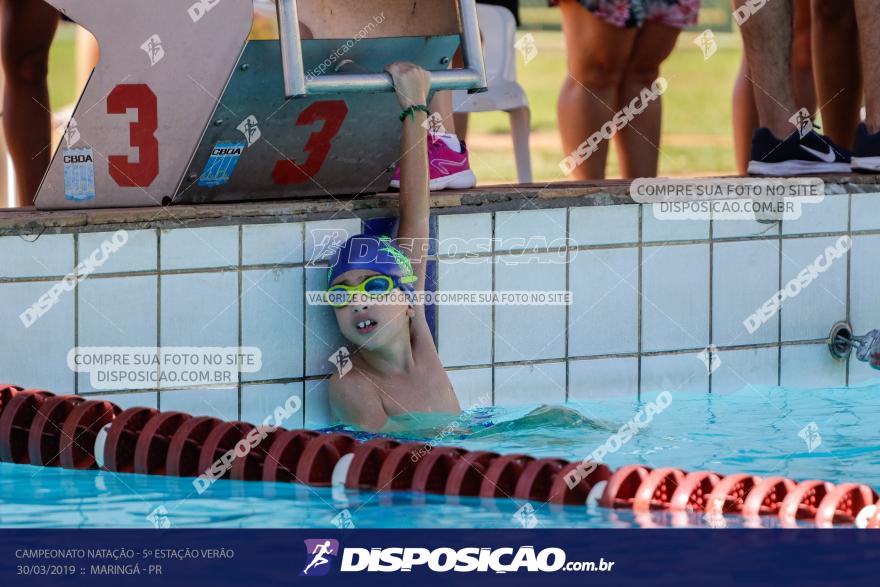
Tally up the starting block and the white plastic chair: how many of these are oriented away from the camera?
0

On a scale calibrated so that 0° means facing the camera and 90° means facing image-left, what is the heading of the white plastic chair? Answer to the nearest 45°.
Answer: approximately 45°

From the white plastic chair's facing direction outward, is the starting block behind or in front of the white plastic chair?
in front

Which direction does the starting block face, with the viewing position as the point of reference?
facing the viewer and to the right of the viewer

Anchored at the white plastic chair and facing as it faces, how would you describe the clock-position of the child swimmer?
The child swimmer is roughly at 11 o'clock from the white plastic chair.
